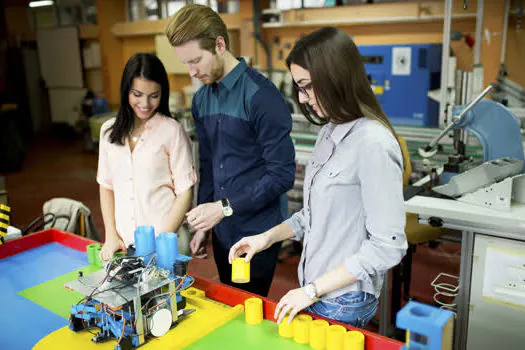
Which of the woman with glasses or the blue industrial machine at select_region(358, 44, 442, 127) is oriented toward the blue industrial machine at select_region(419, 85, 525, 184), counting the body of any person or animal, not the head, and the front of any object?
the blue industrial machine at select_region(358, 44, 442, 127)

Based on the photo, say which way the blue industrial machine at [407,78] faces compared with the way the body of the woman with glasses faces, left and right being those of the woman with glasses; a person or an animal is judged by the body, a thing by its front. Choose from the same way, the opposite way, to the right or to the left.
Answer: to the left

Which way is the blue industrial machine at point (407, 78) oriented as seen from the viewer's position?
toward the camera

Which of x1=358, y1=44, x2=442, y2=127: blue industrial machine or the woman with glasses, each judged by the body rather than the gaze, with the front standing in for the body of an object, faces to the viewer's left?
the woman with glasses

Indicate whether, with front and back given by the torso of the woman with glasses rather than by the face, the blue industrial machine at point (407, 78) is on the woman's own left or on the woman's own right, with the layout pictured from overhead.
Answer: on the woman's own right

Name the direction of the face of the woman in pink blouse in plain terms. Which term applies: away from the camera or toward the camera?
toward the camera

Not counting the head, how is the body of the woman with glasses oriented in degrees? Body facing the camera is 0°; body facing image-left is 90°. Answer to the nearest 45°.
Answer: approximately 90°

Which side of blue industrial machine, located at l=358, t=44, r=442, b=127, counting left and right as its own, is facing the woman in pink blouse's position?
front

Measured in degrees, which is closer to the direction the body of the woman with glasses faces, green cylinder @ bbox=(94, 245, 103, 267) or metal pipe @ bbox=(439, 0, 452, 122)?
the green cylinder

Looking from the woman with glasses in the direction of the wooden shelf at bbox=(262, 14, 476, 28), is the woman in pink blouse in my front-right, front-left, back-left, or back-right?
front-left

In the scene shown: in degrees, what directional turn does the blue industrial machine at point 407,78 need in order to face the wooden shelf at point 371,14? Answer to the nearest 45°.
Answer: approximately 135° to its right

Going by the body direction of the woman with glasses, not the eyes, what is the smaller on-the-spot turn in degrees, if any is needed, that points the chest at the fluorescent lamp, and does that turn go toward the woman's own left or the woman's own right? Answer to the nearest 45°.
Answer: approximately 45° to the woman's own right

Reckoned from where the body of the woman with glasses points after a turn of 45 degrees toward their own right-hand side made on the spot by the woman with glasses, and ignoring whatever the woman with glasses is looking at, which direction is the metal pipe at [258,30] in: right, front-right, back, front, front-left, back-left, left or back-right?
front-right

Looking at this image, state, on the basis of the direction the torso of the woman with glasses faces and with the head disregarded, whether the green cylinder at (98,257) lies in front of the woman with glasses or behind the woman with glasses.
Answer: in front
